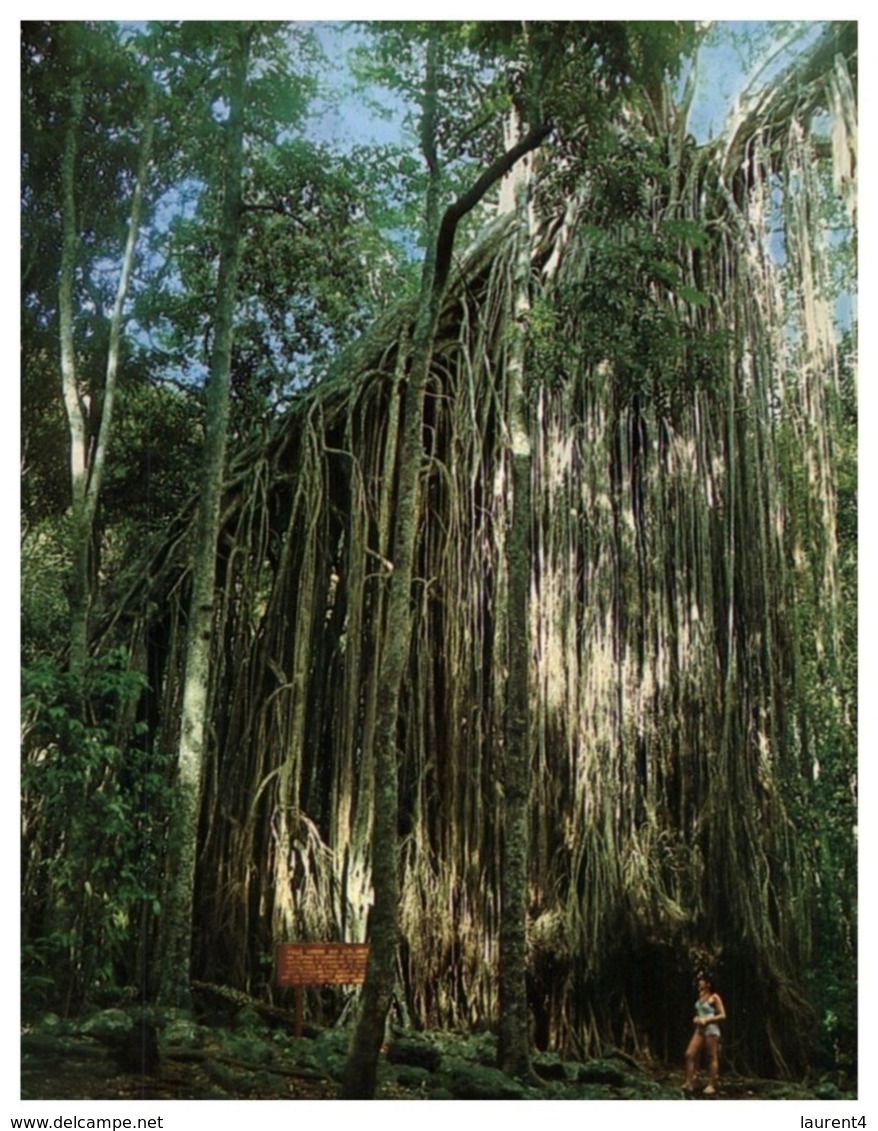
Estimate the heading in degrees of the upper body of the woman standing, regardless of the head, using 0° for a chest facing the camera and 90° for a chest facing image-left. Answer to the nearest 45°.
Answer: approximately 45°

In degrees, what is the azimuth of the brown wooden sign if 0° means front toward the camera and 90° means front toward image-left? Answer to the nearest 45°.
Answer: approximately 0°

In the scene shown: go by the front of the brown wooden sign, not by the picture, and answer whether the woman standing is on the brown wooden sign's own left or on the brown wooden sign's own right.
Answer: on the brown wooden sign's own left
